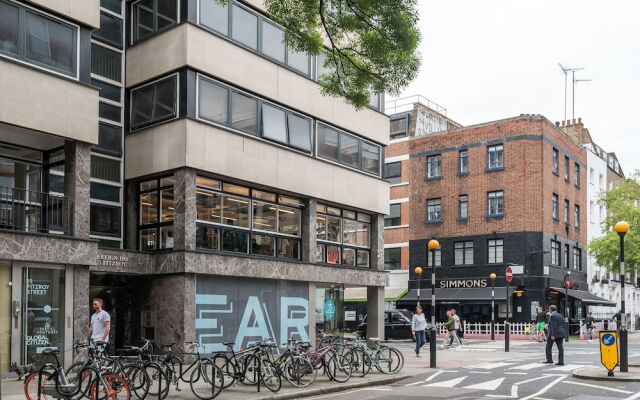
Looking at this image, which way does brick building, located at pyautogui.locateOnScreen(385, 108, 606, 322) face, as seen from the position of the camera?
facing the viewer and to the left of the viewer

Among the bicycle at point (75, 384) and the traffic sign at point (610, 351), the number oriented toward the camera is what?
1

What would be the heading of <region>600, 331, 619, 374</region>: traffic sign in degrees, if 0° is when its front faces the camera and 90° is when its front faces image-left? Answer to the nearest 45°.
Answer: approximately 0°

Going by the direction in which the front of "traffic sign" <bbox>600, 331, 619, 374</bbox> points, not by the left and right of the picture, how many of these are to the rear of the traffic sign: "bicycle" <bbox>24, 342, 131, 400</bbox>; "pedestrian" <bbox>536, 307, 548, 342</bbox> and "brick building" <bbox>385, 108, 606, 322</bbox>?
2

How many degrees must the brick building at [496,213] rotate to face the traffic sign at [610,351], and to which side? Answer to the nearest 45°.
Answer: approximately 45° to its left
